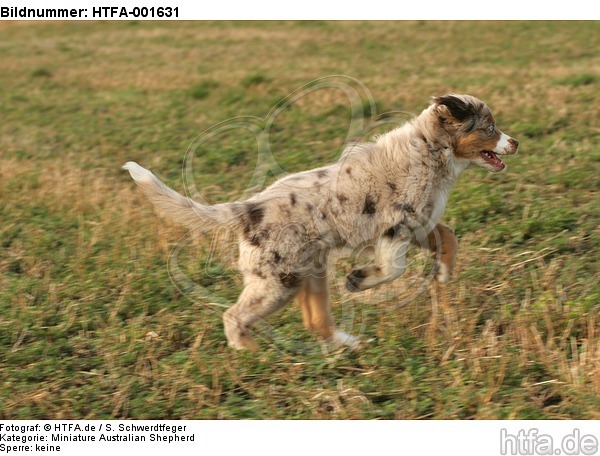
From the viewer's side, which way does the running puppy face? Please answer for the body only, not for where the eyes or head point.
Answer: to the viewer's right
